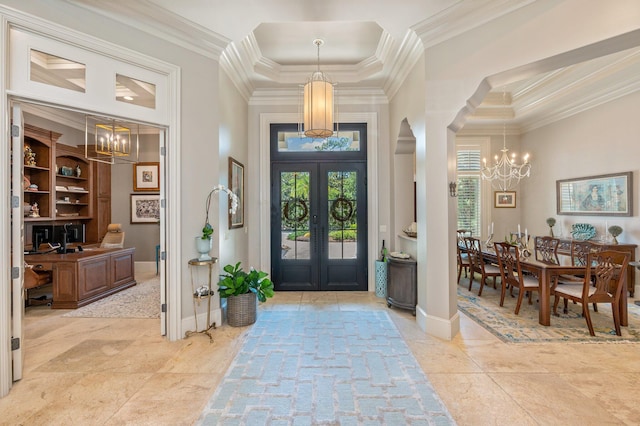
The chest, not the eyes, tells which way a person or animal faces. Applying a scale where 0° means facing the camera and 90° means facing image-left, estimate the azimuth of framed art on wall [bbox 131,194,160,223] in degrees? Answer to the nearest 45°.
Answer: approximately 0°

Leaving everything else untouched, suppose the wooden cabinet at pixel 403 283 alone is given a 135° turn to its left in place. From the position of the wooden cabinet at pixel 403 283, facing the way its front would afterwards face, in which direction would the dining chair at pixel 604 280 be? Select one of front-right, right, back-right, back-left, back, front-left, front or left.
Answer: front

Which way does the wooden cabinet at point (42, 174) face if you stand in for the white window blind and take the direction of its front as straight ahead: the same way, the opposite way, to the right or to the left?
to the left

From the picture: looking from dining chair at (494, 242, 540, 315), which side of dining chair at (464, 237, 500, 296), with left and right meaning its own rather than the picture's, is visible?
right

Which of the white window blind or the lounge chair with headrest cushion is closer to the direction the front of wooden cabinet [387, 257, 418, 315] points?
the lounge chair with headrest cushion

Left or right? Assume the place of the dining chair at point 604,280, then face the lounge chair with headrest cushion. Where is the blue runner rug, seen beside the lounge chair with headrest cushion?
left

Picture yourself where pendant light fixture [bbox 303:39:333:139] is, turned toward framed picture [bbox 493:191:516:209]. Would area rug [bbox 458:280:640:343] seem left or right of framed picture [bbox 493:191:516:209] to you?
right

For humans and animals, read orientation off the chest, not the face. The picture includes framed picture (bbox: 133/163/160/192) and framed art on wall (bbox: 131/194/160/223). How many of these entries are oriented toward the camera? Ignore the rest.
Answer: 2

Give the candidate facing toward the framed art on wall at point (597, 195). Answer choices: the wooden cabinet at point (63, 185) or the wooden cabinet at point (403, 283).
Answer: the wooden cabinet at point (63, 185)

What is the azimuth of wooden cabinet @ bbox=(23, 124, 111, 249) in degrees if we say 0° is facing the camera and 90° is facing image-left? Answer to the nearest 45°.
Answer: approximately 315°

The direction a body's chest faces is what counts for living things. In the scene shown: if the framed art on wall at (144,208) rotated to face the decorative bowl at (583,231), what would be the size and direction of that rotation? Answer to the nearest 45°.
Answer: approximately 45° to its left

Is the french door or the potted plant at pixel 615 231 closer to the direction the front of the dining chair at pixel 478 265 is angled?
the potted plant

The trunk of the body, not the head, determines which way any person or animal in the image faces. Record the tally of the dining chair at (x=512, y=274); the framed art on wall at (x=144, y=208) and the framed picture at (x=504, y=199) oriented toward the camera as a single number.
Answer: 2

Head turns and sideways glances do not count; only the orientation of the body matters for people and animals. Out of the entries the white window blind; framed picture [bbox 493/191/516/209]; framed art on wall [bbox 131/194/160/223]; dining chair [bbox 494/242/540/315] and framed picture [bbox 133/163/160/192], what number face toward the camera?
4
